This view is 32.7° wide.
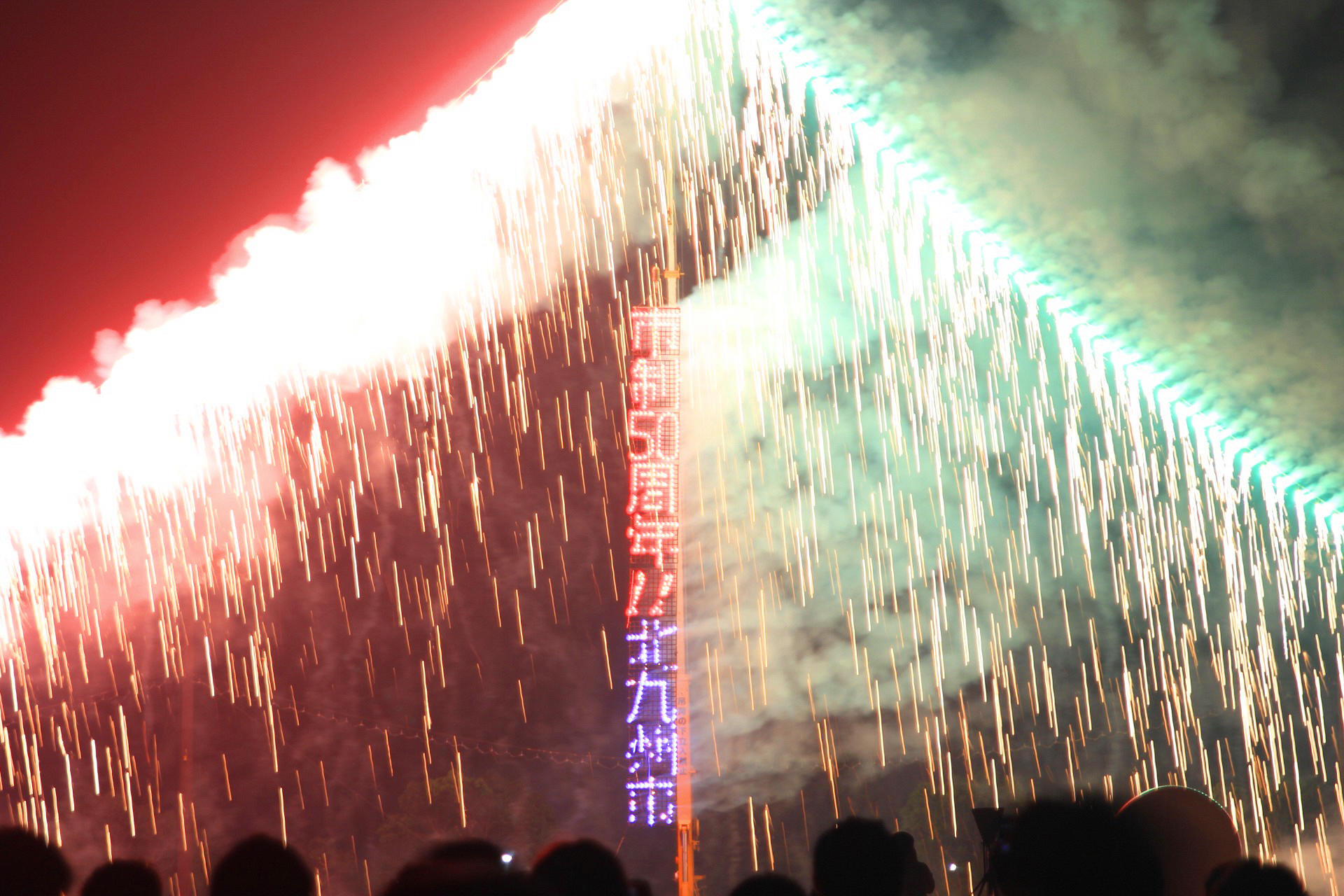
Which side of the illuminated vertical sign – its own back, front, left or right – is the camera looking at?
front

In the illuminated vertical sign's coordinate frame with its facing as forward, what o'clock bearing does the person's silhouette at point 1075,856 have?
The person's silhouette is roughly at 12 o'clock from the illuminated vertical sign.
